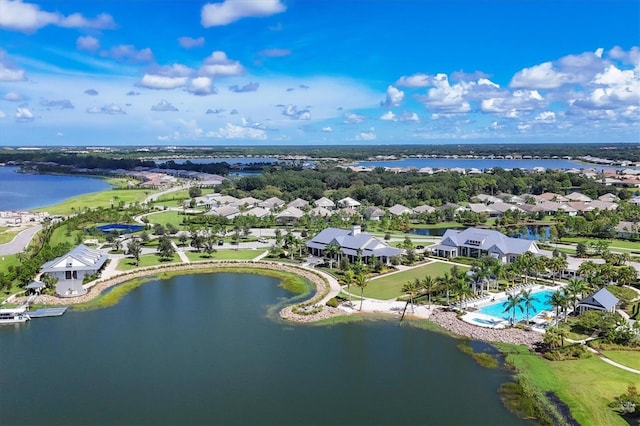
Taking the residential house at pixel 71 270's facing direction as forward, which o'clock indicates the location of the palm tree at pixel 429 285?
The palm tree is roughly at 10 o'clock from the residential house.

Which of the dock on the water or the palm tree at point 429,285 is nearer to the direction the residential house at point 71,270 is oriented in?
the dock on the water

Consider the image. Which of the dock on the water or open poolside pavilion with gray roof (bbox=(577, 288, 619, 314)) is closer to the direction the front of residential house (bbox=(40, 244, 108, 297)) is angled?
the dock on the water

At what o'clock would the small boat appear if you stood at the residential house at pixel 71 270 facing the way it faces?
The small boat is roughly at 1 o'clock from the residential house.

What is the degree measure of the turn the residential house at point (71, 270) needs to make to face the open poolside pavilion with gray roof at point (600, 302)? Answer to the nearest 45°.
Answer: approximately 45° to its left

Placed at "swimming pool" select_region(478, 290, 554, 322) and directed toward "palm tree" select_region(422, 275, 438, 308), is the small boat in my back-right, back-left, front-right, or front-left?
front-left

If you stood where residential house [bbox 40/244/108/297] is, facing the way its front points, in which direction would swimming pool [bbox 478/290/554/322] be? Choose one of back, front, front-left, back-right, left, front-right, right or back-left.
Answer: front-left

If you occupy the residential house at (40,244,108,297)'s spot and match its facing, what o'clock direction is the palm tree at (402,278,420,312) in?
The palm tree is roughly at 10 o'clock from the residential house.

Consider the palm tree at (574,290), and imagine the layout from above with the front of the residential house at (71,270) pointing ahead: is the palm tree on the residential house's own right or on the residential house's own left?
on the residential house's own left

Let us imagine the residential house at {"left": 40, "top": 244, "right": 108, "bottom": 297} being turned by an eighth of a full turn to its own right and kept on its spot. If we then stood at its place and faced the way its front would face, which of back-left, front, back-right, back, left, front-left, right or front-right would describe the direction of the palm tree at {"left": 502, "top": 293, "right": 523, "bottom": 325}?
left

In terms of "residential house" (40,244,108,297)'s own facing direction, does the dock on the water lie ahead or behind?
ahead

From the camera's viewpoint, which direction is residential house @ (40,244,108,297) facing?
toward the camera
